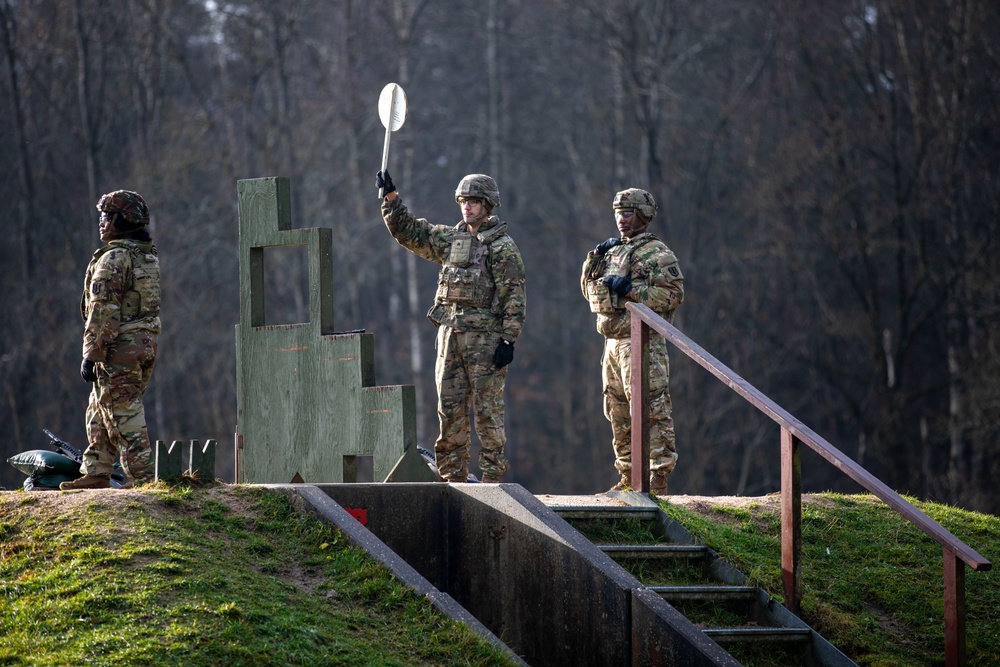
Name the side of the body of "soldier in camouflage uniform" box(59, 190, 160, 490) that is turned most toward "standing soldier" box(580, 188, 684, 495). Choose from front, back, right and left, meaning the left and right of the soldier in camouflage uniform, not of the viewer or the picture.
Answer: back

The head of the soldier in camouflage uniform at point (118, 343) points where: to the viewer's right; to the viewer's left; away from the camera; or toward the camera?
to the viewer's left

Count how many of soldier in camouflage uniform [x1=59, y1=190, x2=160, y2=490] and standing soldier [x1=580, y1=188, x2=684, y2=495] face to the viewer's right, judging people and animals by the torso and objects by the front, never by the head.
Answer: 0

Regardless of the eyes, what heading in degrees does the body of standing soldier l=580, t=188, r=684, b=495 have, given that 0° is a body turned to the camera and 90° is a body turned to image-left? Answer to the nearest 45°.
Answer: approximately 45°

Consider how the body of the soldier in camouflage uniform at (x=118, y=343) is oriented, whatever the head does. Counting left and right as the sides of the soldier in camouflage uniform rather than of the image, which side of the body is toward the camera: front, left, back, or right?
left

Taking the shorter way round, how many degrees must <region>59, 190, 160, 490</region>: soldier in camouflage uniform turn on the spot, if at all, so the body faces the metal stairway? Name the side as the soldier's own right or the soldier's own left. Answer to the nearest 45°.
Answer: approximately 135° to the soldier's own left
